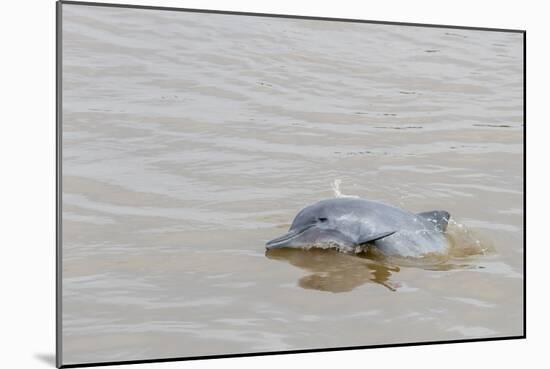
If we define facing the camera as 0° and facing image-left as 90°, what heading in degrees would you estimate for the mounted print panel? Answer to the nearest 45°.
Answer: approximately 315°
